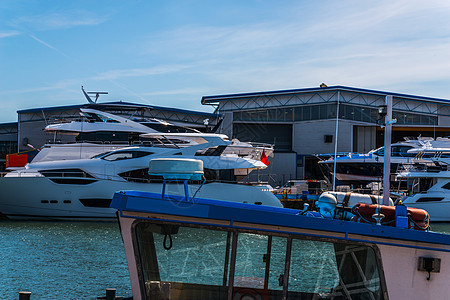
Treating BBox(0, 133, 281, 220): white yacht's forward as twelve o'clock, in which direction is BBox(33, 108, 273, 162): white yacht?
BBox(33, 108, 273, 162): white yacht is roughly at 3 o'clock from BBox(0, 133, 281, 220): white yacht.

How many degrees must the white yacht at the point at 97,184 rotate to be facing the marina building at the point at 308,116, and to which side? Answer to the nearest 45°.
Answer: approximately 135° to its right

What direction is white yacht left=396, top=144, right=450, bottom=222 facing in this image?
to the viewer's right

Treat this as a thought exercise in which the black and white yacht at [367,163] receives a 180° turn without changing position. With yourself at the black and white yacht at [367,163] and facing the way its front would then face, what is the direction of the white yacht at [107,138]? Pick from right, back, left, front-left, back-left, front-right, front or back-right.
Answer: back-right

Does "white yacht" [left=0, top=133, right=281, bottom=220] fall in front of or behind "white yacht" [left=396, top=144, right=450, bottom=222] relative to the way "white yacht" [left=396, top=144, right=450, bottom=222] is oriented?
behind

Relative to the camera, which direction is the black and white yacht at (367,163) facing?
to the viewer's left

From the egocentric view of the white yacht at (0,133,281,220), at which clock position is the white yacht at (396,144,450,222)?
the white yacht at (396,144,450,222) is roughly at 6 o'clock from the white yacht at (0,133,281,220).

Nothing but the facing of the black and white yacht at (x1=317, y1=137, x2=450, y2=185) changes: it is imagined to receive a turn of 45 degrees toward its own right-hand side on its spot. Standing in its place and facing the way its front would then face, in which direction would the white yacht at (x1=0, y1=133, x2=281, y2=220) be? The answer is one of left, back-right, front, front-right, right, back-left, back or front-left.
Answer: left

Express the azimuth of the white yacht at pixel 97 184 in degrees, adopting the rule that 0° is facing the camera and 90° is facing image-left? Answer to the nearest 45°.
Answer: approximately 90°
